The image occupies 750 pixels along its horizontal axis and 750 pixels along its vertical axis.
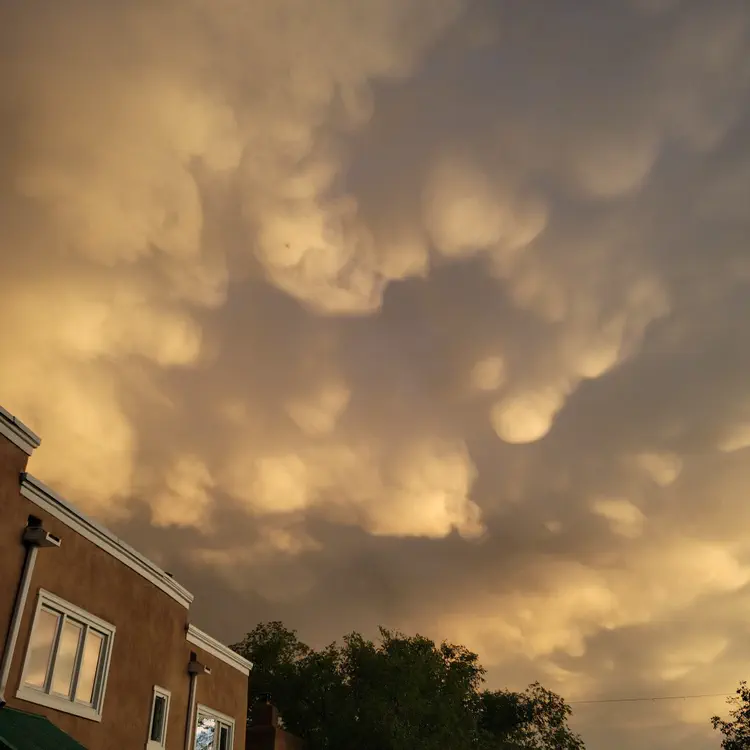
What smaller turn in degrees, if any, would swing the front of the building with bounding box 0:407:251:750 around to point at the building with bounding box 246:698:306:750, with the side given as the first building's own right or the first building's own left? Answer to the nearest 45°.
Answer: approximately 135° to the first building's own left
